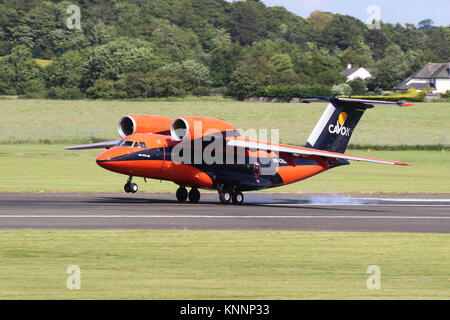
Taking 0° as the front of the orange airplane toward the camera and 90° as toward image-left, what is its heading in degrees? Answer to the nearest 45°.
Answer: approximately 45°
